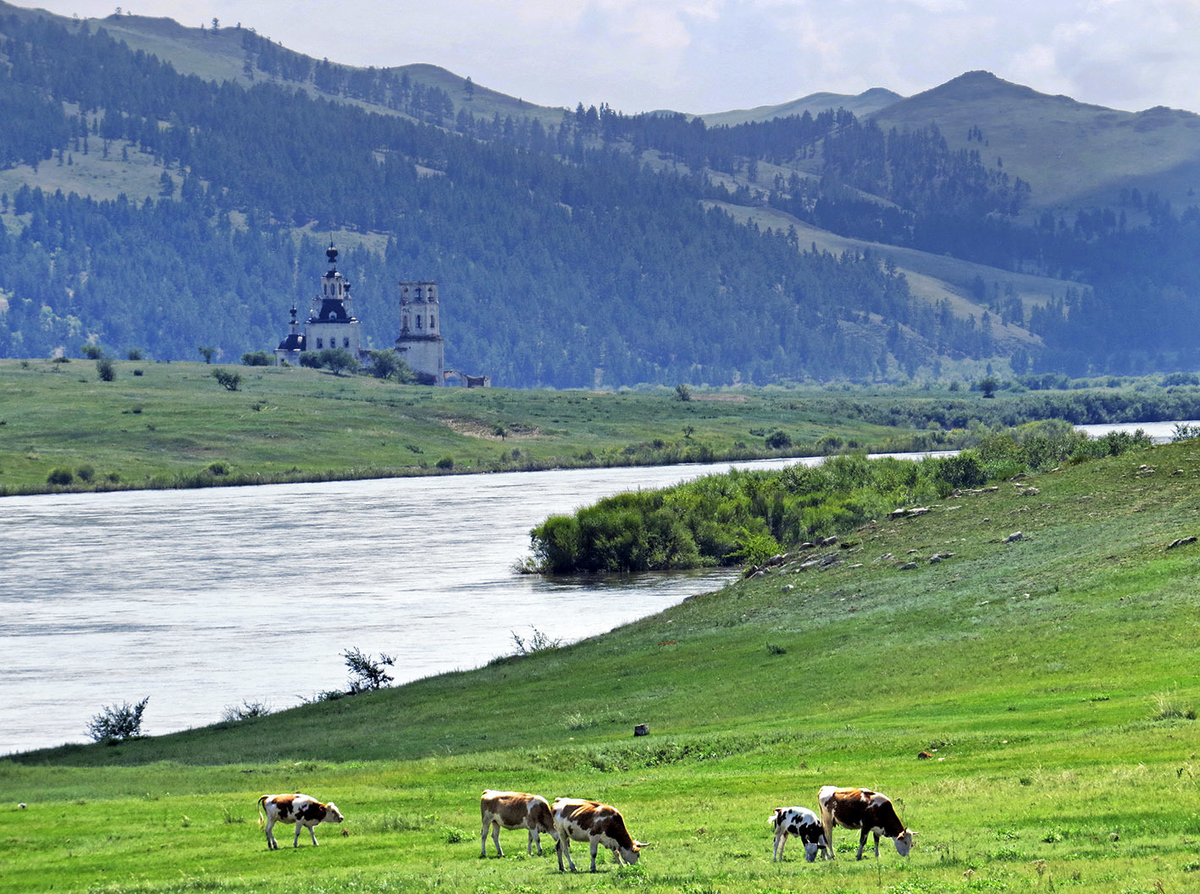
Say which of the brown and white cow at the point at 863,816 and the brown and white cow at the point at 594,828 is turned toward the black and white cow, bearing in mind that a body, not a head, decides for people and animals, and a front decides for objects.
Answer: the brown and white cow at the point at 594,828

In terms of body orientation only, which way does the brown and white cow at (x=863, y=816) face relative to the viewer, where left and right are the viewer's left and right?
facing to the right of the viewer

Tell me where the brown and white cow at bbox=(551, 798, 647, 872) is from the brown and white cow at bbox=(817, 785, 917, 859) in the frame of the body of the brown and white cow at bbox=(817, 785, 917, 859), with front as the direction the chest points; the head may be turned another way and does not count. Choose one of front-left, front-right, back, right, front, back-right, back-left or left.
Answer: back

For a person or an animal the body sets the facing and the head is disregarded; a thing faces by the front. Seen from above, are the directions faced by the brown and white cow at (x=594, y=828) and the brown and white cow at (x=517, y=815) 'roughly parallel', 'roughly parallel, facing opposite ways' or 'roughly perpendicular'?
roughly parallel

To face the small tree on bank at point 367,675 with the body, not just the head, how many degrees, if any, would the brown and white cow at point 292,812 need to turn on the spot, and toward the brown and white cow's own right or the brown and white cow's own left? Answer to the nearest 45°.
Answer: approximately 90° to the brown and white cow's own left

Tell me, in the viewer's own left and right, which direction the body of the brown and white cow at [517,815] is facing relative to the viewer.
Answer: facing to the right of the viewer

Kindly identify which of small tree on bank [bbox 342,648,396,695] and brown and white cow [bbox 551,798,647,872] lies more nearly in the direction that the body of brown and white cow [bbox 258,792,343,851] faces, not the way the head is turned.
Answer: the brown and white cow

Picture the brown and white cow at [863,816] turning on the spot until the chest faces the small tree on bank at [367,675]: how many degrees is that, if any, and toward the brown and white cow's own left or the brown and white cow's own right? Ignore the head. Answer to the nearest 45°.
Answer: approximately 135° to the brown and white cow's own left

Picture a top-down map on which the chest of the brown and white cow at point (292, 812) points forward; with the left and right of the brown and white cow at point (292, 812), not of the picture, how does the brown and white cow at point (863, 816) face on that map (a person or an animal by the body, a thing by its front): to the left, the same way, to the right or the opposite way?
the same way

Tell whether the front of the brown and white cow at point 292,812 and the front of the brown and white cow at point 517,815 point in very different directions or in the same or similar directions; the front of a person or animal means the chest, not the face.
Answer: same or similar directions

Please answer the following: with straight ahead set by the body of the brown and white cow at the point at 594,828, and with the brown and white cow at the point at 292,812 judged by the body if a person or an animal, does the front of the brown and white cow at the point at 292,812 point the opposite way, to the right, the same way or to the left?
the same way

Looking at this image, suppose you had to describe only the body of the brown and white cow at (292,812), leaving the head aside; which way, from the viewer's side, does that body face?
to the viewer's right

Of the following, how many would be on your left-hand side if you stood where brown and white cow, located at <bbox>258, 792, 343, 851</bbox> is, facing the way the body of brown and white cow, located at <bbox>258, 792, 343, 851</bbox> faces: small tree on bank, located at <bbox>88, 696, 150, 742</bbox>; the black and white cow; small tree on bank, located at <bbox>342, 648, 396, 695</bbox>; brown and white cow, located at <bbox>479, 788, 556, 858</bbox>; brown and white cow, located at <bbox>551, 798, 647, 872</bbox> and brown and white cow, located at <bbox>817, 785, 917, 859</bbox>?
2

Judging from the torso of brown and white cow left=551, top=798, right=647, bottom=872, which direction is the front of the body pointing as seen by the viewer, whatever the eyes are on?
to the viewer's right

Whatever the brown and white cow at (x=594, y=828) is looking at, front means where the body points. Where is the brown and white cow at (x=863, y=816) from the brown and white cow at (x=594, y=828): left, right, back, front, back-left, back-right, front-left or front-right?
front
